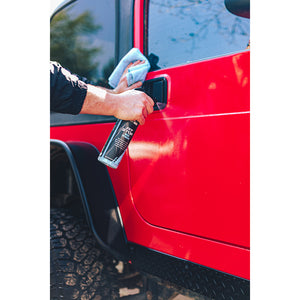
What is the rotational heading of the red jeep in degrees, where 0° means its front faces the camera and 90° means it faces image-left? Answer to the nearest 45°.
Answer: approximately 315°
